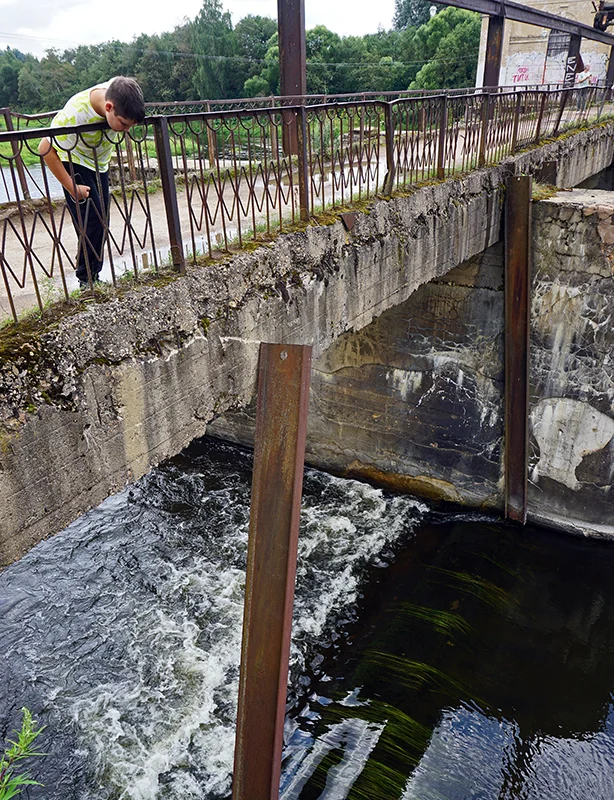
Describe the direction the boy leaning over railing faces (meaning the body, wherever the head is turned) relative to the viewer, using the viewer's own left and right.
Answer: facing the viewer and to the right of the viewer

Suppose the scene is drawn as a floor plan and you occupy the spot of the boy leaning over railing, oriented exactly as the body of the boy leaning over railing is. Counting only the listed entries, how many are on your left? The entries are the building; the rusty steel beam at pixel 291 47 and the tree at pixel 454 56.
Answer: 3

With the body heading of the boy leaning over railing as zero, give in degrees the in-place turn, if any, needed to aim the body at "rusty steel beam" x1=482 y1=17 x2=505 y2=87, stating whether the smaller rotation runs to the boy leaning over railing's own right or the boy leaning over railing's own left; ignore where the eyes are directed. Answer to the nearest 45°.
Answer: approximately 90° to the boy leaning over railing's own left

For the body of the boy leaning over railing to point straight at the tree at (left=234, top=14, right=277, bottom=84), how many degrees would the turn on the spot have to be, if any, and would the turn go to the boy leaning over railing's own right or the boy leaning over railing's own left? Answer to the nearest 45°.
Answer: approximately 135° to the boy leaning over railing's own left

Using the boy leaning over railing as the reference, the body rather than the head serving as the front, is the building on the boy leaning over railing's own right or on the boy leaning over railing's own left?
on the boy leaning over railing's own left

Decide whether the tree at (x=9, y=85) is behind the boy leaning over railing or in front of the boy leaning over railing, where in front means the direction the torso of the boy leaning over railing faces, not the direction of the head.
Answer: behind

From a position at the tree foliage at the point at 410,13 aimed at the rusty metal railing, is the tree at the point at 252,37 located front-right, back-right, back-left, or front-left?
front-right

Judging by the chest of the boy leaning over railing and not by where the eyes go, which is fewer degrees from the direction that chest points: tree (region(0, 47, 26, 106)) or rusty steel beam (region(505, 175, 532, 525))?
the rusty steel beam

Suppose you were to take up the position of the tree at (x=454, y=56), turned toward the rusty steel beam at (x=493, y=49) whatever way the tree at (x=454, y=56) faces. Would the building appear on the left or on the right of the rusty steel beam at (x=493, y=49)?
left

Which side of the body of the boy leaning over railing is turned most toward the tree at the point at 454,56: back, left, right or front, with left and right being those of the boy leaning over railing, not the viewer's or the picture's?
left

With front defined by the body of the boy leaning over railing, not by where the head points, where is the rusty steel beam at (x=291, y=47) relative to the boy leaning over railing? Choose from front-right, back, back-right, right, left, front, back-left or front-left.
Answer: left

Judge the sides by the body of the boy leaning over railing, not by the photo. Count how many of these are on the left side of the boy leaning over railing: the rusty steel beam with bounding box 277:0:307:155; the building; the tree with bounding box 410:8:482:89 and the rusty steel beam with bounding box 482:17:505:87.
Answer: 4
